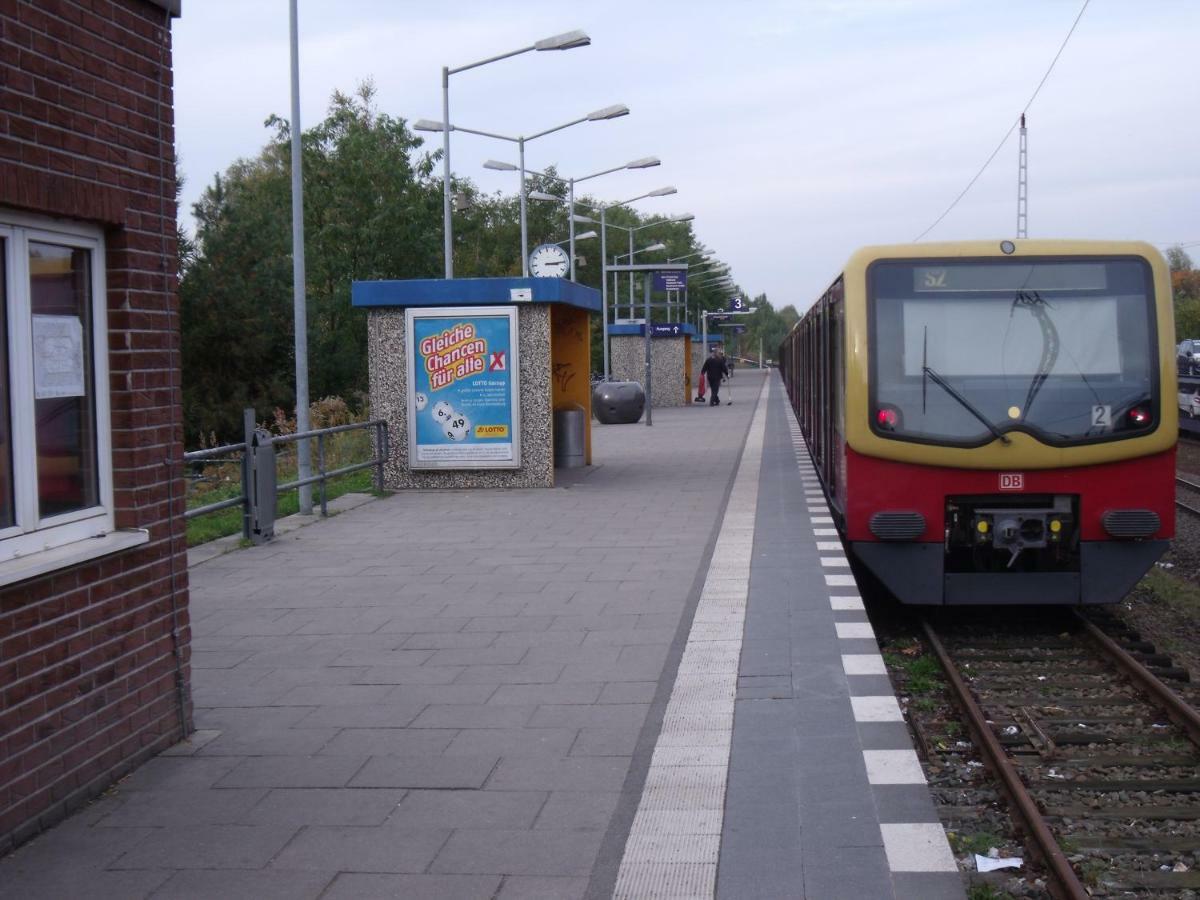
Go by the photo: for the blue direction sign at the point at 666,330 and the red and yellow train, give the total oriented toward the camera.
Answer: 2

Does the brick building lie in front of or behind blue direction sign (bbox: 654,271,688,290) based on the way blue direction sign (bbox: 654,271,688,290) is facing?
in front

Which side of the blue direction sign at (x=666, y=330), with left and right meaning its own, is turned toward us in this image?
front

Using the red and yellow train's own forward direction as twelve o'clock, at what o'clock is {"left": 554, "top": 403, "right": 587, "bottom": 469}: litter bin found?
The litter bin is roughly at 5 o'clock from the red and yellow train.

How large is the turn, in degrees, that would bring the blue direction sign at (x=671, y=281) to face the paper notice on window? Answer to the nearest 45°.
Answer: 0° — it already faces it

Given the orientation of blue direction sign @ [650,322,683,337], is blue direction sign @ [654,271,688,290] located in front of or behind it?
in front

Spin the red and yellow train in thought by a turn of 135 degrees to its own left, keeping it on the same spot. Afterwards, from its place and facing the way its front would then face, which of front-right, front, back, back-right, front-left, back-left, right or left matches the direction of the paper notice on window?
back

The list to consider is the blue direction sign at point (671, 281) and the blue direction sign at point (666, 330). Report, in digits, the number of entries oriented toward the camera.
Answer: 2

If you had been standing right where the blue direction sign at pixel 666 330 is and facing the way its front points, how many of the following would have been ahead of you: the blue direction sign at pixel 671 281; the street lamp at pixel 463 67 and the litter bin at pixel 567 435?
3

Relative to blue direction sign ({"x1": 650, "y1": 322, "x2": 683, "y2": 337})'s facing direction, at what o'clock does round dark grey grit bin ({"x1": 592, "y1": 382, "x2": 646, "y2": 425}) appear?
The round dark grey grit bin is roughly at 12 o'clock from the blue direction sign.

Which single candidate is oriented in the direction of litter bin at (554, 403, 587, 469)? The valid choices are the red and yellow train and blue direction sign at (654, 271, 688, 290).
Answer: the blue direction sign

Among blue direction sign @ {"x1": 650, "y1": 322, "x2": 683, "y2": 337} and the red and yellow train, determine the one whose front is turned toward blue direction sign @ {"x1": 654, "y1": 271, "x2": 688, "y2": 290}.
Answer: blue direction sign @ {"x1": 650, "y1": 322, "x2": 683, "y2": 337}
